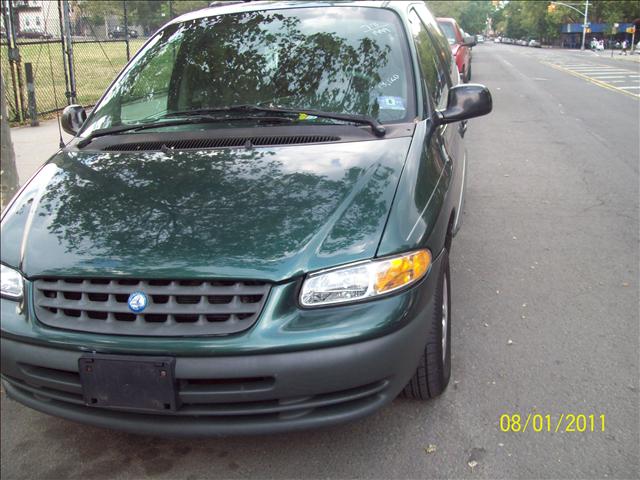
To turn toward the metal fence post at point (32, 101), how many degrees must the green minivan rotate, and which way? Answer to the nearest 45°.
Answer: approximately 135° to its right

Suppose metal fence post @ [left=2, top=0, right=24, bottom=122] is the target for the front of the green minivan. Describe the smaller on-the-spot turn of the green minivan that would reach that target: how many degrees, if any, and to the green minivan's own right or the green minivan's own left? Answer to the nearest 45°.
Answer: approximately 135° to the green minivan's own right

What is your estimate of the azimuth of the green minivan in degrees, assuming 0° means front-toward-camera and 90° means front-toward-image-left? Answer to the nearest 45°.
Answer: approximately 45°

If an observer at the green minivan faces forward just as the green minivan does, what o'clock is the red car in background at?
The red car in background is roughly at 5 o'clock from the green minivan.

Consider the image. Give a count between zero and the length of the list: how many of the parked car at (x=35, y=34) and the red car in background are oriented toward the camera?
1

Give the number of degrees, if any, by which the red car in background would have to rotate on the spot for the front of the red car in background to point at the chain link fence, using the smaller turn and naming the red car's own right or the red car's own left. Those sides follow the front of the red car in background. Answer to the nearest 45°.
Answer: approximately 90° to the red car's own right

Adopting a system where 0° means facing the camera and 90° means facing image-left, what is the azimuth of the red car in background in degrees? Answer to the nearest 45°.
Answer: approximately 0°

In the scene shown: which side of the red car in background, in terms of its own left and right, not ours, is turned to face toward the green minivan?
front
